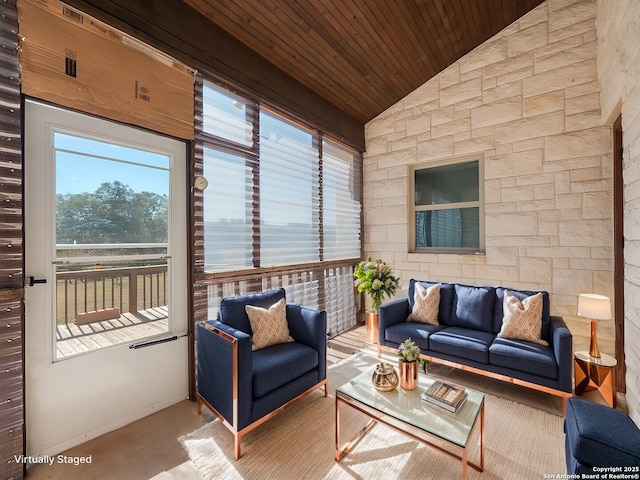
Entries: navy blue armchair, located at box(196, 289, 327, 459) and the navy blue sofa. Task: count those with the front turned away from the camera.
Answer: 0

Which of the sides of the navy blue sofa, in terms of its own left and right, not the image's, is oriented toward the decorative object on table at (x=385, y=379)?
front

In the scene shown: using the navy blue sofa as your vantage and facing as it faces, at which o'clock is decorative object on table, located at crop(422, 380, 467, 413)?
The decorative object on table is roughly at 11 o'clock from the navy blue sofa.

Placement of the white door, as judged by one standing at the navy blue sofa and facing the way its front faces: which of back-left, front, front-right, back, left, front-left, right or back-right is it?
front

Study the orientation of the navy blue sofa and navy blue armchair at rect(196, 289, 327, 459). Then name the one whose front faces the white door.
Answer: the navy blue sofa

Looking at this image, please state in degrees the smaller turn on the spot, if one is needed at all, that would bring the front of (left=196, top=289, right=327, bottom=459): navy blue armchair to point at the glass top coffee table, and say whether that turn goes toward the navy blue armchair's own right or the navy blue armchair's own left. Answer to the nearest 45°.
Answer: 0° — it already faces it

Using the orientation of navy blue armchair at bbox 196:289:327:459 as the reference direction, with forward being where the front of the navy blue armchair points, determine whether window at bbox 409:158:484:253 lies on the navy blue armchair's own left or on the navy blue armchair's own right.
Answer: on the navy blue armchair's own left

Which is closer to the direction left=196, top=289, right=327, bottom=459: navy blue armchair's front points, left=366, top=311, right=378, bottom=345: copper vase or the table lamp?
the table lamp

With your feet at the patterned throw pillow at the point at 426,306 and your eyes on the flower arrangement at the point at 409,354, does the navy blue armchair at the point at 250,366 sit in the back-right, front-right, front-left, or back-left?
front-right

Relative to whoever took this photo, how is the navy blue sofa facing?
facing the viewer and to the left of the viewer

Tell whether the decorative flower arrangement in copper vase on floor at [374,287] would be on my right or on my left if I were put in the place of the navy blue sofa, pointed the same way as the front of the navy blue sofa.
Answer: on my right

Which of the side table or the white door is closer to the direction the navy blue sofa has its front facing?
the white door

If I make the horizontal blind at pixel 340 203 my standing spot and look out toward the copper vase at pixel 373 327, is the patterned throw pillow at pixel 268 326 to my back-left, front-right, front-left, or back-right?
front-right

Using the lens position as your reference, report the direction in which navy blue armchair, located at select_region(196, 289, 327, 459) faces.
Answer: facing the viewer and to the right of the viewer

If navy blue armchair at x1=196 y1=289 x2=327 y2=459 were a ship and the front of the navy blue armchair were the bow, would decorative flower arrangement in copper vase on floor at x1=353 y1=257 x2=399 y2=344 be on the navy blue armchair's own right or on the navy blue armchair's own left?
on the navy blue armchair's own left
